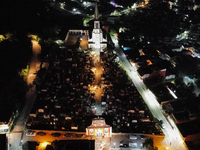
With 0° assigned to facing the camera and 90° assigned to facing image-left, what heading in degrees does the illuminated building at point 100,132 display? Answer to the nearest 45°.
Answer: approximately 0°
